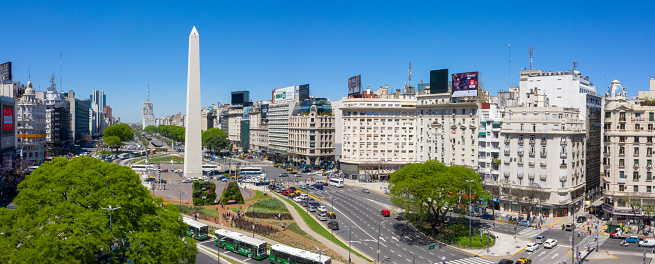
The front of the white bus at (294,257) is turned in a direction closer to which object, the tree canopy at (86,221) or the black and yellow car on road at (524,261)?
the black and yellow car on road

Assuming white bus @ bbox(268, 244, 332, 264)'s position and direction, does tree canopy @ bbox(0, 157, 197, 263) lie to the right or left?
on its right

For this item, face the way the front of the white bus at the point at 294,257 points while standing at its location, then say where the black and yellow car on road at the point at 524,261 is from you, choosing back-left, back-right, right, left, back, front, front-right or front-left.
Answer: front-left

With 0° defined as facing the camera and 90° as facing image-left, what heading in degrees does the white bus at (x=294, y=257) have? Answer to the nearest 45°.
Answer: approximately 315°
